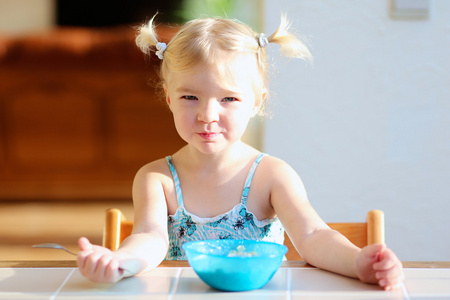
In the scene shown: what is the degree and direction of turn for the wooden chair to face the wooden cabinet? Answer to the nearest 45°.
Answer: approximately 135° to its right

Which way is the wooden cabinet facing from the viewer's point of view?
toward the camera

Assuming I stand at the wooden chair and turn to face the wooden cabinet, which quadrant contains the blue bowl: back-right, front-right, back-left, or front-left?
back-left

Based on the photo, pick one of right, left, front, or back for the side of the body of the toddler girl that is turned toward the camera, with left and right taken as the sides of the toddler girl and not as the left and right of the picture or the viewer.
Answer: front

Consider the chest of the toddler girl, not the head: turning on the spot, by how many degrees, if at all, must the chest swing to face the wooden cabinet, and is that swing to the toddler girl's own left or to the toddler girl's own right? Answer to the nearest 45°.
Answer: approximately 180°

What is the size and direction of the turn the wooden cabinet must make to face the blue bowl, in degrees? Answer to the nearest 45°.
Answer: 0° — it already faces it

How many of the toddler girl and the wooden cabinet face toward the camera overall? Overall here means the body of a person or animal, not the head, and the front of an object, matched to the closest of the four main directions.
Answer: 2

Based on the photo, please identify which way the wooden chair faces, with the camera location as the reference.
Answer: facing the viewer

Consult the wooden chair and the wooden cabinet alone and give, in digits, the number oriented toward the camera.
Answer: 2
